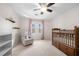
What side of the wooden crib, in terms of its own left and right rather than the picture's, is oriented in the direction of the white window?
right

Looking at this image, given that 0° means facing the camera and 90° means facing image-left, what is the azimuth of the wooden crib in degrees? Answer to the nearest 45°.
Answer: approximately 45°
